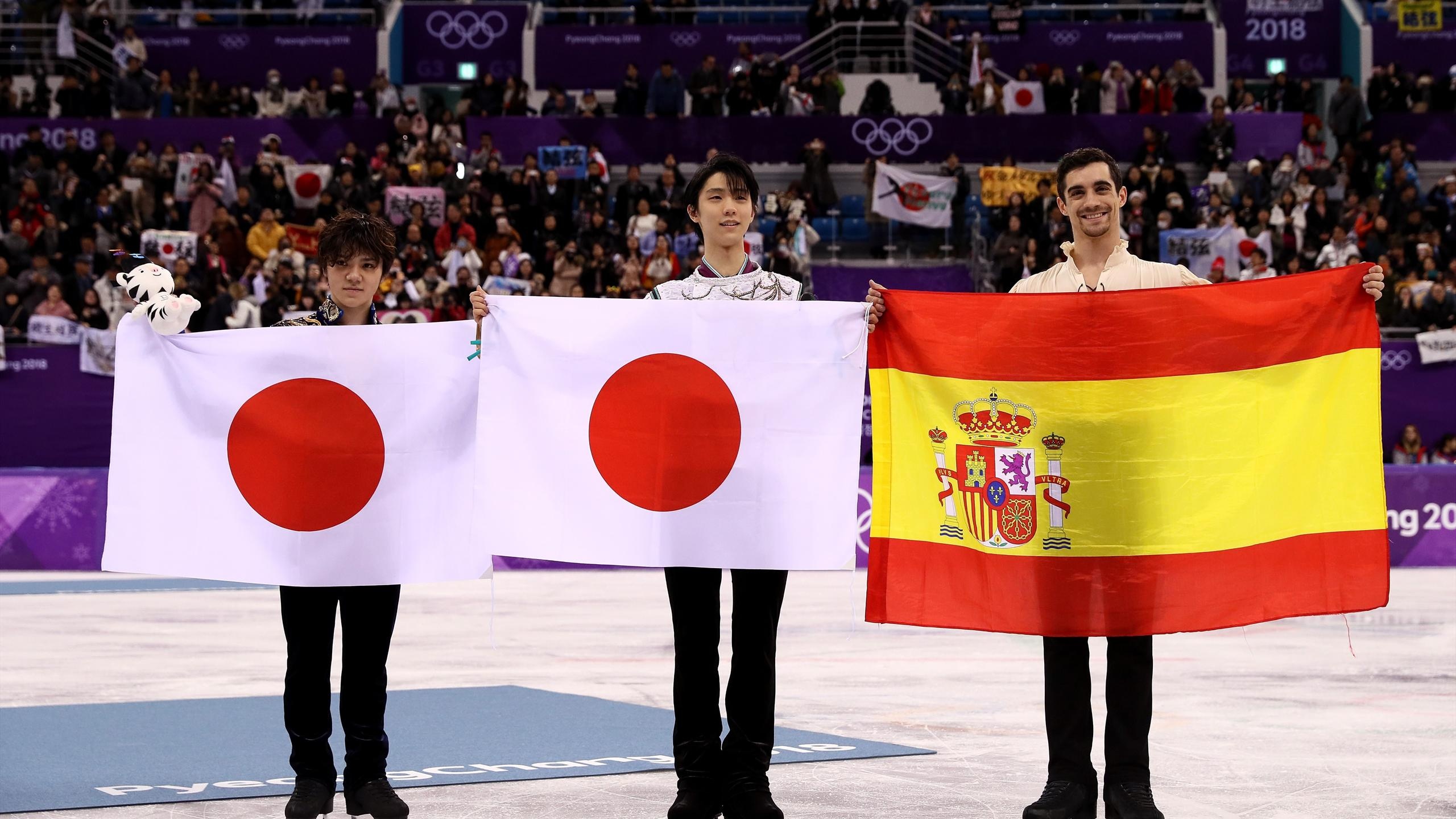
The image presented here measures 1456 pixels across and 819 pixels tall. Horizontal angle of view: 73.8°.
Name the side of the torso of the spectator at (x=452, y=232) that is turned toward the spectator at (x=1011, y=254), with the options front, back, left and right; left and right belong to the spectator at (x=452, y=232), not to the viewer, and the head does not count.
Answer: left

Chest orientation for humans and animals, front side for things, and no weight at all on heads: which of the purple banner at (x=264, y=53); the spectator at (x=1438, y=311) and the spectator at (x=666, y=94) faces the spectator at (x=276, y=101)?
the purple banner

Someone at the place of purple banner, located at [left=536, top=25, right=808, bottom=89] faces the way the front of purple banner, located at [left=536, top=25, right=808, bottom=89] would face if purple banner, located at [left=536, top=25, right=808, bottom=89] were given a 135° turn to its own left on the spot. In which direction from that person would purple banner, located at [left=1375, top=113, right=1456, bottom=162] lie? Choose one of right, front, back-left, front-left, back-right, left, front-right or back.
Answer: front-right

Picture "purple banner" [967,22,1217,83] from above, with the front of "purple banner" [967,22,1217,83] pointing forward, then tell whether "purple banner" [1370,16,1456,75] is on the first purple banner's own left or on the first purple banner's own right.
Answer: on the first purple banner's own left

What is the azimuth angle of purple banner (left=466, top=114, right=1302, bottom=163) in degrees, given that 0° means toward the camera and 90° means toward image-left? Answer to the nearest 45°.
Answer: approximately 0°

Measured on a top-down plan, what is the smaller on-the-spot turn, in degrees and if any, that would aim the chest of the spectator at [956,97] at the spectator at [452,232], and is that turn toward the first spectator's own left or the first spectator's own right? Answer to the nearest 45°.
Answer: approximately 45° to the first spectator's own right

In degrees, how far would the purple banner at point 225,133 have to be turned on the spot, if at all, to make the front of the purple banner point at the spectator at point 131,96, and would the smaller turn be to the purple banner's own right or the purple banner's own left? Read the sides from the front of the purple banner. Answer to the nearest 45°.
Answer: approximately 135° to the purple banner's own right

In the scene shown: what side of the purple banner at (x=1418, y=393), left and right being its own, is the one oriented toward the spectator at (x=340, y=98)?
right
